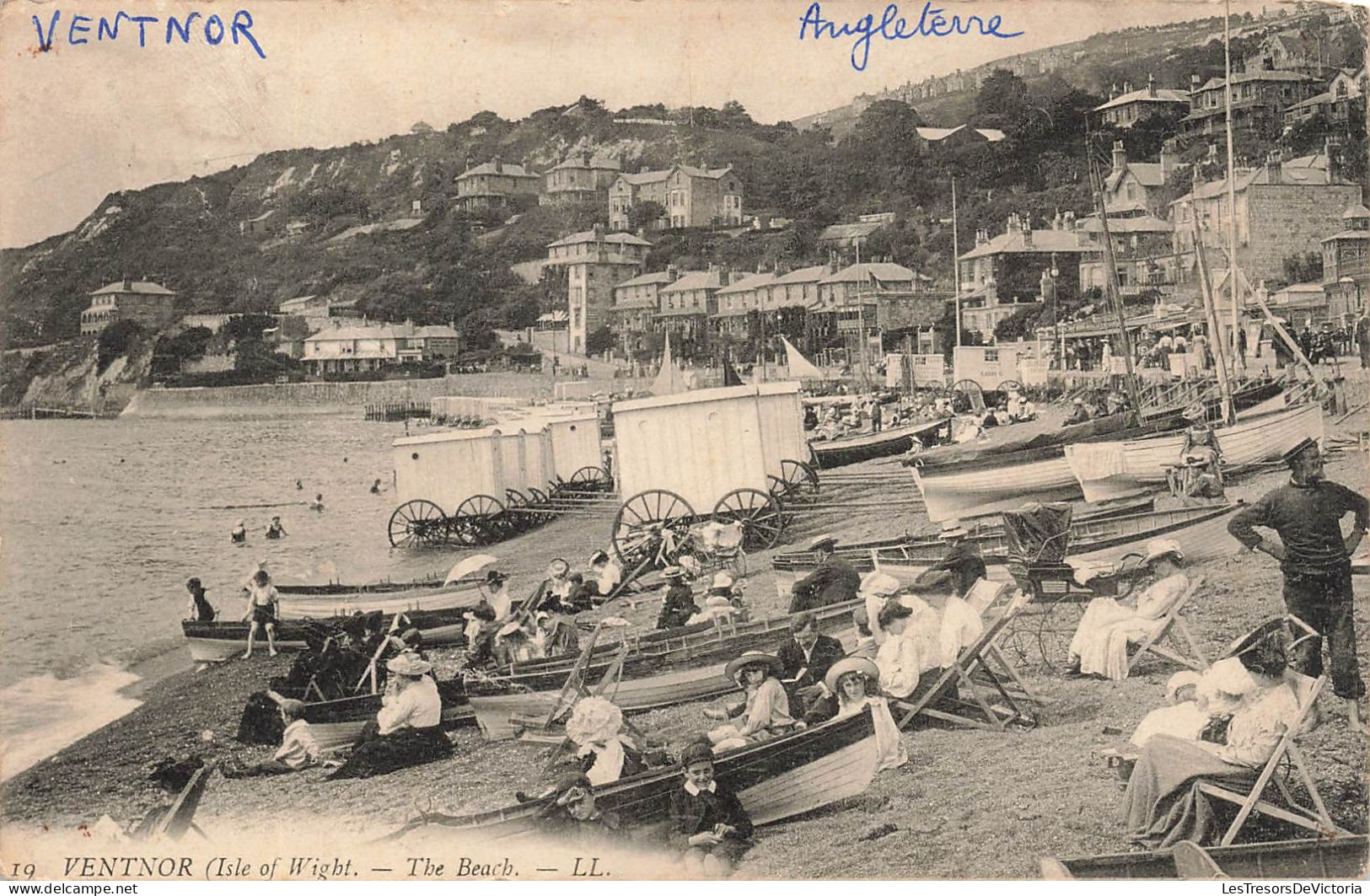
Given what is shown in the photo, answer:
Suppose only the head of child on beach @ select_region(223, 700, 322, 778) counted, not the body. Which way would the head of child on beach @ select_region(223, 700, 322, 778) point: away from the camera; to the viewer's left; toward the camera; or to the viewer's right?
to the viewer's left

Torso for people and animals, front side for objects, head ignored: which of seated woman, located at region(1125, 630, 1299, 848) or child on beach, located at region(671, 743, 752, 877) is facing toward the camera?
the child on beach

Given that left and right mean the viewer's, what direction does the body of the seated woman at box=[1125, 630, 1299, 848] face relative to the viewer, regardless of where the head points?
facing to the left of the viewer

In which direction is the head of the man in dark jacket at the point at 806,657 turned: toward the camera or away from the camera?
toward the camera

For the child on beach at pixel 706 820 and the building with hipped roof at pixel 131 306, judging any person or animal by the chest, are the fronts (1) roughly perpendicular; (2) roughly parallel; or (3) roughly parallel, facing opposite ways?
roughly parallel

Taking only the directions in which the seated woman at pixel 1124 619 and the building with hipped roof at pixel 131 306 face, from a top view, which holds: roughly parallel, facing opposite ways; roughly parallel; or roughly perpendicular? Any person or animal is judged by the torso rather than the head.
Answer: roughly perpendicular

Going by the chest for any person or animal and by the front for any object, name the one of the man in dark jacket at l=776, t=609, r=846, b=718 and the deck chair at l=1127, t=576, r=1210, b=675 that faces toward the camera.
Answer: the man in dark jacket

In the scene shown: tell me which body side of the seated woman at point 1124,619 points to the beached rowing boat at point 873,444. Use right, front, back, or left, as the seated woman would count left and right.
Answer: right

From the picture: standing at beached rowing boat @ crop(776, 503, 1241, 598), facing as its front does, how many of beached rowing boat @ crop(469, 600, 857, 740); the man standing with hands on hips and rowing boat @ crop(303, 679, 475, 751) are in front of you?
1

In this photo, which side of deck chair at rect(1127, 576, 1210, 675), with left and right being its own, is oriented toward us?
left

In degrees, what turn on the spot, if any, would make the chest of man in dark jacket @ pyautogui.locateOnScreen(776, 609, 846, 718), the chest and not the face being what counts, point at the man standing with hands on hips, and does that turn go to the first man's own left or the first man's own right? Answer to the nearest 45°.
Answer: approximately 90° to the first man's own left

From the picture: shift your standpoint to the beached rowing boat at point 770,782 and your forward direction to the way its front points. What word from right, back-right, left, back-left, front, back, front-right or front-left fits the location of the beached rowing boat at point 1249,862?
front
